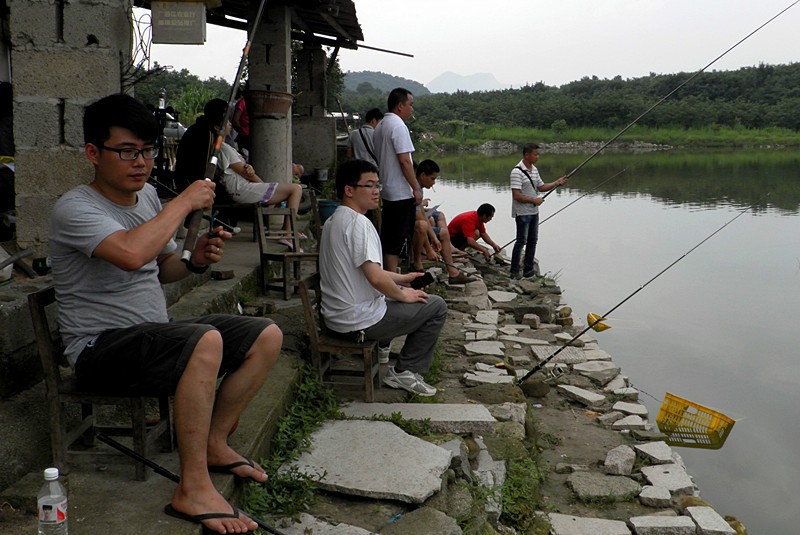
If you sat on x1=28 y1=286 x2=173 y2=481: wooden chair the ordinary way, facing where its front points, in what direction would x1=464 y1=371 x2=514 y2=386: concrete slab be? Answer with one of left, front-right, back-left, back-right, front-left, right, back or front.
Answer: front-left

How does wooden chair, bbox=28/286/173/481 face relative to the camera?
to the viewer's right

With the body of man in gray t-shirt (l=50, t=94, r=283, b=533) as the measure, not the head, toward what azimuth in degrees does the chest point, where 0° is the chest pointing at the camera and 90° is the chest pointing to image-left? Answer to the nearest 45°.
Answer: approximately 315°

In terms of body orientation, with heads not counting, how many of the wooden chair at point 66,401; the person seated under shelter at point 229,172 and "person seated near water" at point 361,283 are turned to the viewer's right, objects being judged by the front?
3

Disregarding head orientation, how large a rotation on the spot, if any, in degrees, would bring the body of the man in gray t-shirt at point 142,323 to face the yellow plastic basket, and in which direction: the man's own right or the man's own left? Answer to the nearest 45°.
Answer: approximately 90° to the man's own left

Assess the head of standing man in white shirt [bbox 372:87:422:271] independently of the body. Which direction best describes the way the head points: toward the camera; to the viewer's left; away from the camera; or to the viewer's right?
to the viewer's right

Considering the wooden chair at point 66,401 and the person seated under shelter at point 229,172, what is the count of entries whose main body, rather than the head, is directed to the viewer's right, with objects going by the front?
2

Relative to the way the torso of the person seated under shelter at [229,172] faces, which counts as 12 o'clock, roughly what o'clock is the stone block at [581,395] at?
The stone block is roughly at 1 o'clock from the person seated under shelter.

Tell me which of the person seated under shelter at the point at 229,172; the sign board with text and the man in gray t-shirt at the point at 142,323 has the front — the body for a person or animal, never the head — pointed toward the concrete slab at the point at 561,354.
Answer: the person seated under shelter

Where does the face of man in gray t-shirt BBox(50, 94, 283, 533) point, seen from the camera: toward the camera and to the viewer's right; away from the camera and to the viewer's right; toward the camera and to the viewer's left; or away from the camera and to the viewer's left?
toward the camera and to the viewer's right

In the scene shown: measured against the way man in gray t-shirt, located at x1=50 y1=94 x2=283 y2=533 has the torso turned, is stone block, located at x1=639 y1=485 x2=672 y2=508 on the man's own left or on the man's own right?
on the man's own left

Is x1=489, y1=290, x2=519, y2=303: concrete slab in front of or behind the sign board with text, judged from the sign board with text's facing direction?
behind

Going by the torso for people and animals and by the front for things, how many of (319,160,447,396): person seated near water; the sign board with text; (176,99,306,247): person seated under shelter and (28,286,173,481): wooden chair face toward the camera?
1

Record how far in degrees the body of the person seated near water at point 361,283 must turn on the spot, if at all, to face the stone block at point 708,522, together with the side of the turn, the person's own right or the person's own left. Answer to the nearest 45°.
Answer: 0° — they already face it

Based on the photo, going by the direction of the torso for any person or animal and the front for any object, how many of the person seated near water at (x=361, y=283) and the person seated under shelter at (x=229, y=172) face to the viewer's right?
2

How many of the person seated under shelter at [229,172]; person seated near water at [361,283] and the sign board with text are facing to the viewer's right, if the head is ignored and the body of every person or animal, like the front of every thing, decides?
2

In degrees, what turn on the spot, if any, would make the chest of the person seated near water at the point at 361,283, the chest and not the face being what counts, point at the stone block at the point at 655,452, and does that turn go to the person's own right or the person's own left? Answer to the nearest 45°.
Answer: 0° — they already face it
